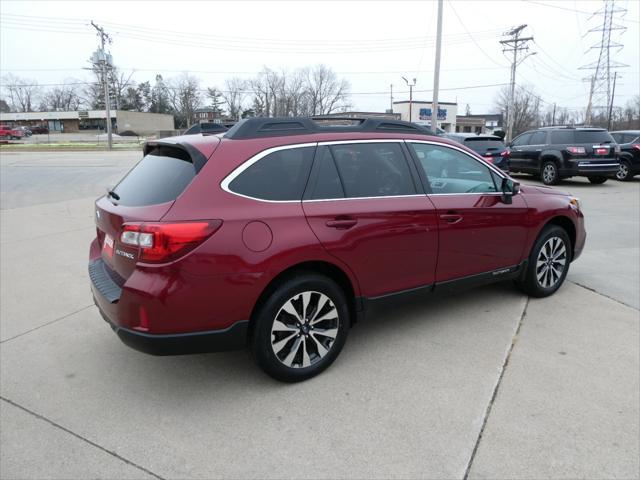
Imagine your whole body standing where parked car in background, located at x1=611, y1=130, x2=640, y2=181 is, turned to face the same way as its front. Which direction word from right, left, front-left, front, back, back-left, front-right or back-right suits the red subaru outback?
back-left

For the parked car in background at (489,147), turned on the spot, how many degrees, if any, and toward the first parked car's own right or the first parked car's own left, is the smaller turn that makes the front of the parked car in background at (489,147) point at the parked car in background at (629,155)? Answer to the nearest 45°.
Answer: approximately 90° to the first parked car's own right

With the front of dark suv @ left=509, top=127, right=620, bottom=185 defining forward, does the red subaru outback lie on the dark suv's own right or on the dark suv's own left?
on the dark suv's own left

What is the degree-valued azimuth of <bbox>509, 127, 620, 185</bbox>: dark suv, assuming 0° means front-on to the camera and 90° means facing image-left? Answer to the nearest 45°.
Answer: approximately 135°

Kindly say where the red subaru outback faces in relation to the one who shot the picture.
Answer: facing away from the viewer and to the right of the viewer

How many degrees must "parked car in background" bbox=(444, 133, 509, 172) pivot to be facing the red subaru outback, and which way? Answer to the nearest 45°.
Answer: approximately 135° to its left

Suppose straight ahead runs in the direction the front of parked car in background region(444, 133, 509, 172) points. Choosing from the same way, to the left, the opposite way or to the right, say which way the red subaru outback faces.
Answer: to the right

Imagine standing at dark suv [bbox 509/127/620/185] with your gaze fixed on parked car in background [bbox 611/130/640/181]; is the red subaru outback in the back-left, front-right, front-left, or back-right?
back-right

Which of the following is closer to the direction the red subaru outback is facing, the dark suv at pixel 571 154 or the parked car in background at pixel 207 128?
the dark suv

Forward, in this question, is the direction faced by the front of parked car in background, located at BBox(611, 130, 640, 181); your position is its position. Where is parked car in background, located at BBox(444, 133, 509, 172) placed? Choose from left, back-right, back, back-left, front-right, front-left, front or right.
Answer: left

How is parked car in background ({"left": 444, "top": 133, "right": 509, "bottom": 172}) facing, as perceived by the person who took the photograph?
facing away from the viewer and to the left of the viewer

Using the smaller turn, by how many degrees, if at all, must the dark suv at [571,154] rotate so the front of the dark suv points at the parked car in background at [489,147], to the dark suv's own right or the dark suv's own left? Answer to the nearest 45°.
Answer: approximately 45° to the dark suv's own left

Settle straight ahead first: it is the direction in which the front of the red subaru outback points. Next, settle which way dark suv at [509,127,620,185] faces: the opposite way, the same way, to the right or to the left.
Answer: to the left

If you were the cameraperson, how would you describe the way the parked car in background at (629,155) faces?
facing away from the viewer and to the left of the viewer
